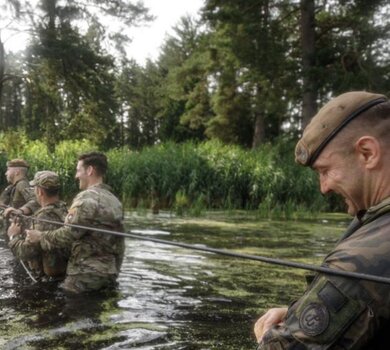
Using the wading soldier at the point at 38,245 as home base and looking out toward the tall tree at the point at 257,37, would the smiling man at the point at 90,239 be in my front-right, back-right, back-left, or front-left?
back-right

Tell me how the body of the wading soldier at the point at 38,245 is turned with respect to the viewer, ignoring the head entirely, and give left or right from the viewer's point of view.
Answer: facing away from the viewer and to the left of the viewer

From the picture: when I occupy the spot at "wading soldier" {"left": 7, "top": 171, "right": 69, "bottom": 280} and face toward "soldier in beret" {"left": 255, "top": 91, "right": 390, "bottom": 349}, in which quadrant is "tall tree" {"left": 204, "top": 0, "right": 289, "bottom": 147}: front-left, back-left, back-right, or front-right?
back-left

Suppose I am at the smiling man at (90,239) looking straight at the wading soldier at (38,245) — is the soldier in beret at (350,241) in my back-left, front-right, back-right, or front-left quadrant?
back-left

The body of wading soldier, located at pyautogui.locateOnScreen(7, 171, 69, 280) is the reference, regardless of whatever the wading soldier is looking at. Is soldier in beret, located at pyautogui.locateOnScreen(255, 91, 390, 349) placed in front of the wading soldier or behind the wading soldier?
behind

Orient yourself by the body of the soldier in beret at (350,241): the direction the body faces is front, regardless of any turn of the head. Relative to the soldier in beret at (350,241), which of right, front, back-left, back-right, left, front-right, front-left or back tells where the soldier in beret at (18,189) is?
front-right

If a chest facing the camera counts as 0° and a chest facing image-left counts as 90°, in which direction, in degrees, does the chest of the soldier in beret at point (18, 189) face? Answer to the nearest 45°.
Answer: approximately 90°

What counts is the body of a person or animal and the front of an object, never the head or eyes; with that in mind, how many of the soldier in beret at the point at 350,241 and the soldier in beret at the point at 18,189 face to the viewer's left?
2

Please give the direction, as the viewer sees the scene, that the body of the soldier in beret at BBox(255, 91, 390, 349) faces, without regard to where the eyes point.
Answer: to the viewer's left

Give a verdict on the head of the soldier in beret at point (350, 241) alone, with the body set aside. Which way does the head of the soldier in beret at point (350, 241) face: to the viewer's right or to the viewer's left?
to the viewer's left
